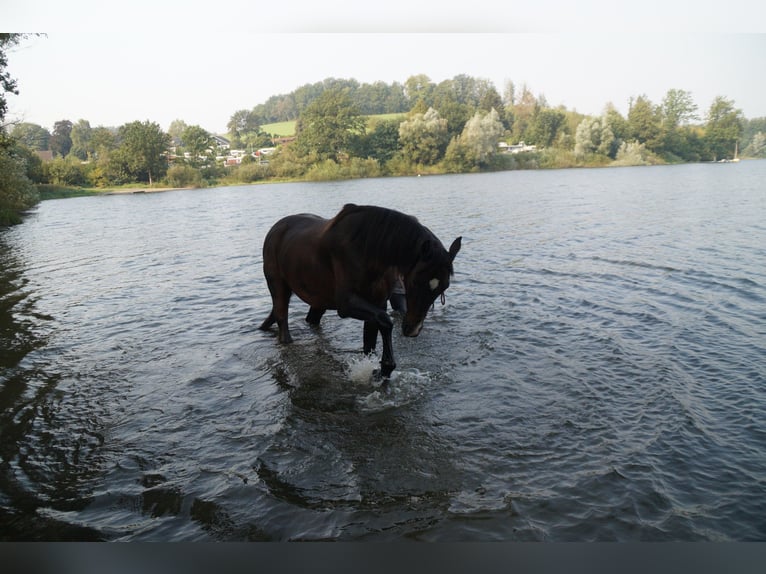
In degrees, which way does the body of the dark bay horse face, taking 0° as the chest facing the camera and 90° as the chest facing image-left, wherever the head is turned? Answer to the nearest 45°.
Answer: approximately 315°

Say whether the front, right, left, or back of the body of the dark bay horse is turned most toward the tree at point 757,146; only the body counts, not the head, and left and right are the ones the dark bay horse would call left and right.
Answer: left
